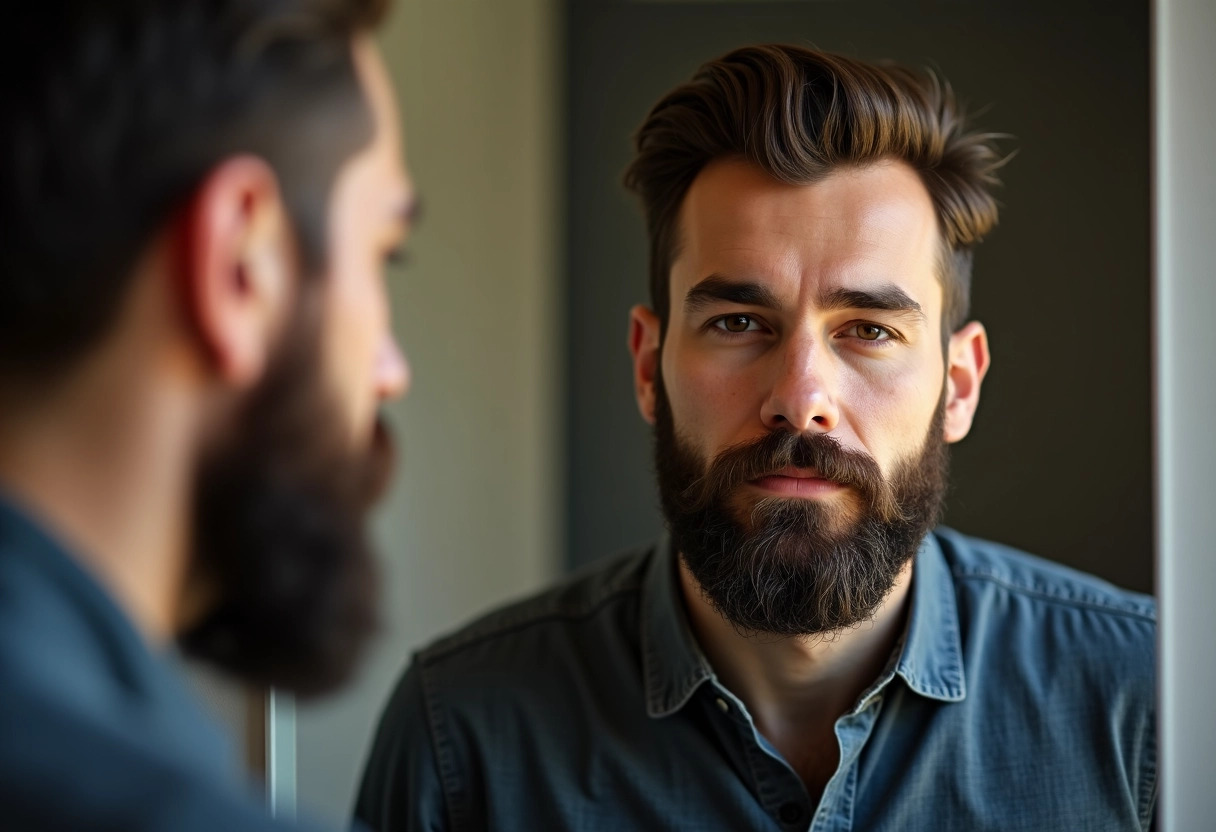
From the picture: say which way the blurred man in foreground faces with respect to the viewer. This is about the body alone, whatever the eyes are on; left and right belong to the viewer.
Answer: facing away from the viewer and to the right of the viewer

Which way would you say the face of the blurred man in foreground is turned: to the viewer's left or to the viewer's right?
to the viewer's right
